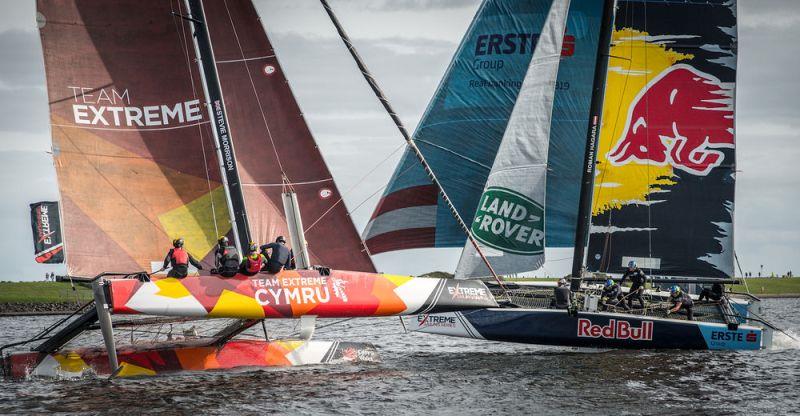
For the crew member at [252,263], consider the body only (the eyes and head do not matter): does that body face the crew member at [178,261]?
no

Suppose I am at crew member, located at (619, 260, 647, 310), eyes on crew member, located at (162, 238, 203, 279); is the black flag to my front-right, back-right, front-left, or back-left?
front-right
